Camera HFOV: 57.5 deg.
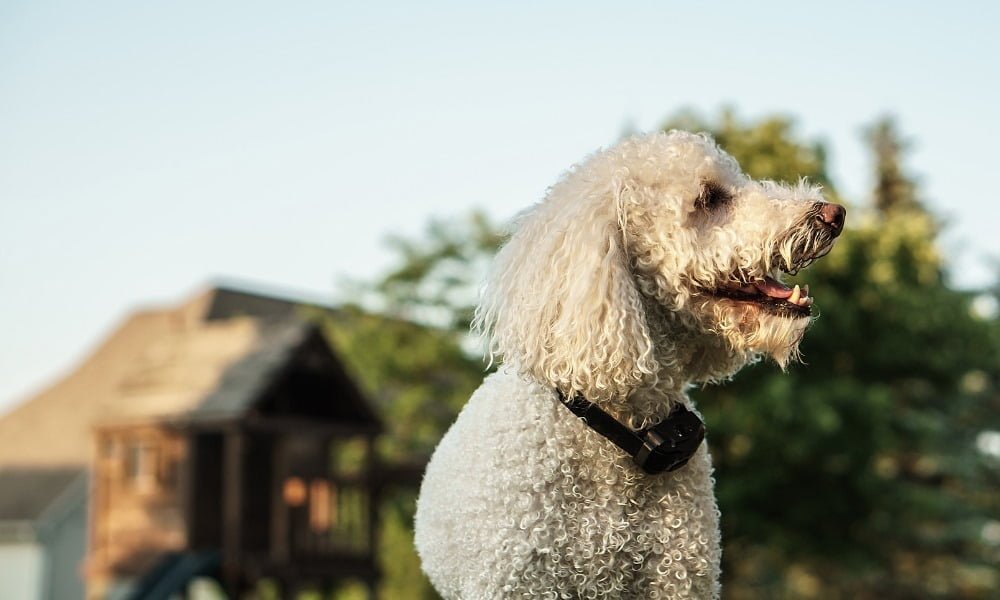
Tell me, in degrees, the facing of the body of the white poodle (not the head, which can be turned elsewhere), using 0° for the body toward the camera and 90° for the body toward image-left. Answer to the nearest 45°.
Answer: approximately 270°
